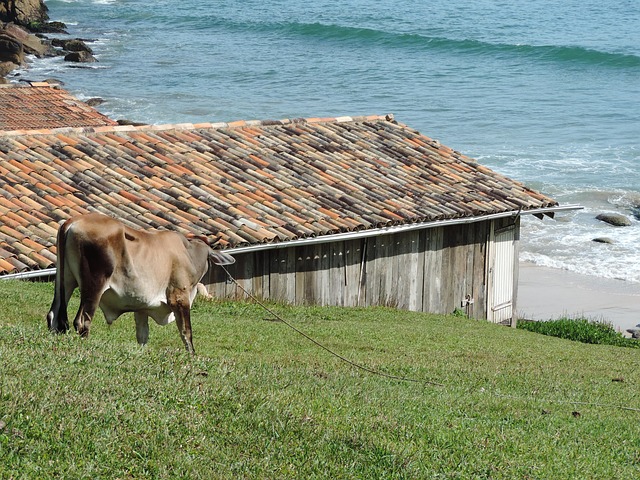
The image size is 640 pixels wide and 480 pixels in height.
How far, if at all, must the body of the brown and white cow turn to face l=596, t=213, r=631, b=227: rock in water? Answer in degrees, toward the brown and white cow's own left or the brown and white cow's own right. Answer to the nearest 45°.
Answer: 0° — it already faces it

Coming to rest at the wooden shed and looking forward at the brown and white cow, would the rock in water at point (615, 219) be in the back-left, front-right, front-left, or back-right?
back-left

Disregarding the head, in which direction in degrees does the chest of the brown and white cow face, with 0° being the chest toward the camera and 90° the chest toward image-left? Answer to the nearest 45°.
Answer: approximately 225°
